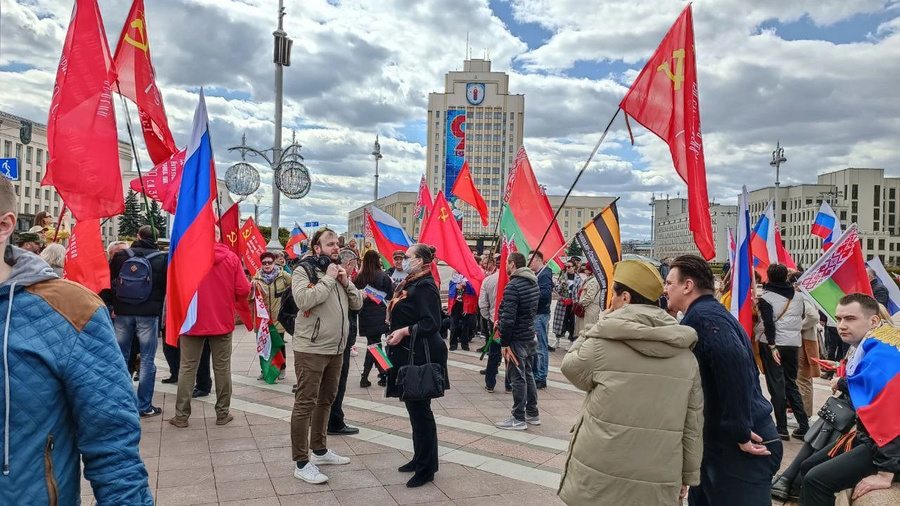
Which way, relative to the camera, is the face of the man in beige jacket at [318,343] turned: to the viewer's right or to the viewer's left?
to the viewer's right

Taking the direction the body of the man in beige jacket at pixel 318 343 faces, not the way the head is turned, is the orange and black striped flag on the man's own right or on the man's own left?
on the man's own left

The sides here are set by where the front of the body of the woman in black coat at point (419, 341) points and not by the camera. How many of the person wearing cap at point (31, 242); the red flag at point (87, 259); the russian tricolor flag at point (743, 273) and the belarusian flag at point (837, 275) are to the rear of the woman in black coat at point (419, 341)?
2

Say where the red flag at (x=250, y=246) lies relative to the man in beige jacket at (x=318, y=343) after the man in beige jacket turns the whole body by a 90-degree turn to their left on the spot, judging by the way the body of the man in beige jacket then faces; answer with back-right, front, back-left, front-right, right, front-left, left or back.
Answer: front-left

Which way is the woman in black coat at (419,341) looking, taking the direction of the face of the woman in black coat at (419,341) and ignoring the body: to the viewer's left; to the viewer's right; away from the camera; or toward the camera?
to the viewer's left

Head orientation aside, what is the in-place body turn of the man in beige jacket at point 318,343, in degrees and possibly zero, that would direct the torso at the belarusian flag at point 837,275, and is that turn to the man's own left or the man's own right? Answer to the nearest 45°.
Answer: approximately 45° to the man's own left

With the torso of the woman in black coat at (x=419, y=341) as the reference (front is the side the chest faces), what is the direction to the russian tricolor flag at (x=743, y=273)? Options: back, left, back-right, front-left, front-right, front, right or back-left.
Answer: back

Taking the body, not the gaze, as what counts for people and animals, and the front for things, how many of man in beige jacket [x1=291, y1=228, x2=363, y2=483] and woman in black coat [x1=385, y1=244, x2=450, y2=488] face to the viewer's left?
1

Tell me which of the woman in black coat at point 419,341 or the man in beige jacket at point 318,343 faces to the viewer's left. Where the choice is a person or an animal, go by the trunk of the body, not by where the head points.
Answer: the woman in black coat

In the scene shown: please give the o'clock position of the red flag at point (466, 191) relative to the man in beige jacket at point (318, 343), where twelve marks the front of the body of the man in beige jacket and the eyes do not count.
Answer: The red flag is roughly at 8 o'clock from the man in beige jacket.

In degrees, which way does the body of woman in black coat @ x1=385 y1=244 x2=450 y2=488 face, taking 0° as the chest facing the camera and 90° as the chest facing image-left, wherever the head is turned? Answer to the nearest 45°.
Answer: approximately 90°

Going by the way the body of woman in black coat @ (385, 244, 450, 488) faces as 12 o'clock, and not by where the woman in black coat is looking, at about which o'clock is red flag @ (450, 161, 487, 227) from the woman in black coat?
The red flag is roughly at 3 o'clock from the woman in black coat.
